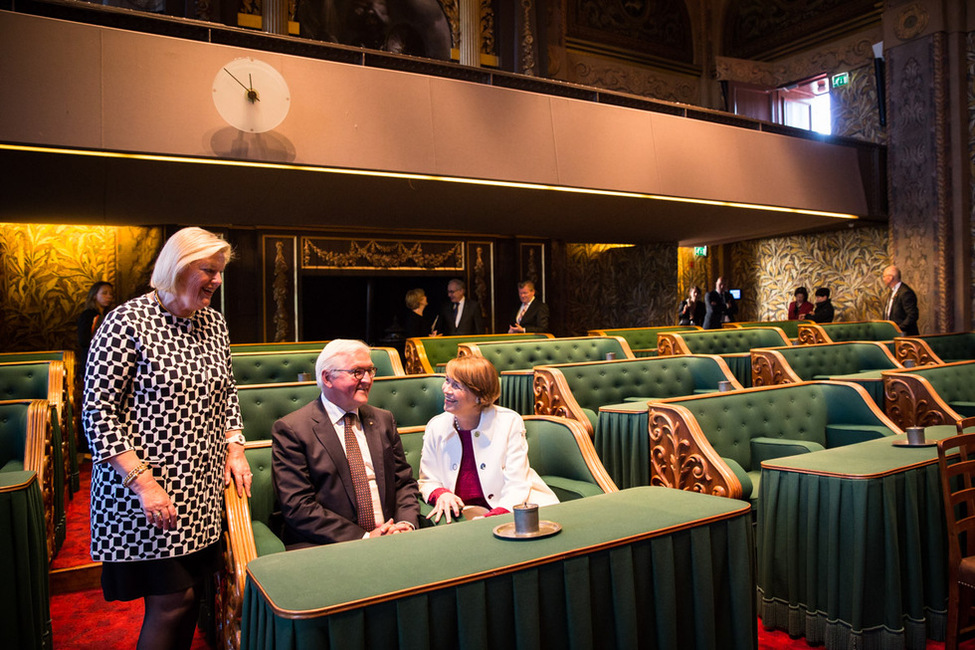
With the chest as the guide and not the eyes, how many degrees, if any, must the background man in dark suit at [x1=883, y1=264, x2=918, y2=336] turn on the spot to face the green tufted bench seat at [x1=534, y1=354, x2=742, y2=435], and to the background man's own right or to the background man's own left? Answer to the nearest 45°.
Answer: approximately 45° to the background man's own left

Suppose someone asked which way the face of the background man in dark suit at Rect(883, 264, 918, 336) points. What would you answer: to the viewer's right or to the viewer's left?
to the viewer's left

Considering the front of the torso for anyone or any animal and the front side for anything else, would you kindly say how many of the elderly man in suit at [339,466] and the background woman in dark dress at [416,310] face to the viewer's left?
0

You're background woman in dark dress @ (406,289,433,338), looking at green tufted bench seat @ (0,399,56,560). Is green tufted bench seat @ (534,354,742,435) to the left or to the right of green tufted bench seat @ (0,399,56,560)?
left

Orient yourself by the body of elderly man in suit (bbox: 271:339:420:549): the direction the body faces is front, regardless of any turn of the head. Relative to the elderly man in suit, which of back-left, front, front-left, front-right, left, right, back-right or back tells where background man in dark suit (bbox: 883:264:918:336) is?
left

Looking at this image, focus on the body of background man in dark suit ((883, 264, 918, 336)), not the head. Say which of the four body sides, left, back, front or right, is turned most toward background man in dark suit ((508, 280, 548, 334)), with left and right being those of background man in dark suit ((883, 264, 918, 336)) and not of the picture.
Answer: front

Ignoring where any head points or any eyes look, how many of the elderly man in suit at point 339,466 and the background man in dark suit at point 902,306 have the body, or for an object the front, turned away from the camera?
0

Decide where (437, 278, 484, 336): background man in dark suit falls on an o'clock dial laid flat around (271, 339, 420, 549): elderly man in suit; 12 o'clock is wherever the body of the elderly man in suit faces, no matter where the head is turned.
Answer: The background man in dark suit is roughly at 8 o'clock from the elderly man in suit.

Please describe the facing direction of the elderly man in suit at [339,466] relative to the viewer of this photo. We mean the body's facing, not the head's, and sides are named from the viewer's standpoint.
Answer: facing the viewer and to the right of the viewer

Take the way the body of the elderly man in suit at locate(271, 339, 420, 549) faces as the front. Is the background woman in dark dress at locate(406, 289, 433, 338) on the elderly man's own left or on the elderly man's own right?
on the elderly man's own left
